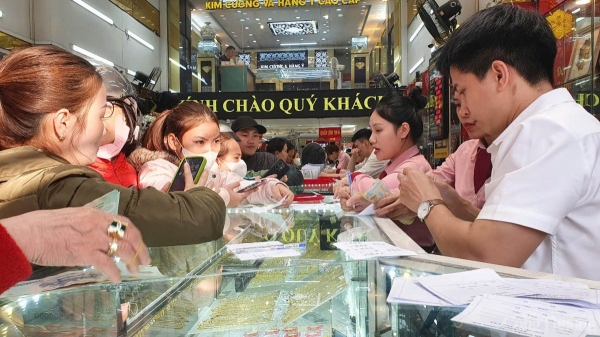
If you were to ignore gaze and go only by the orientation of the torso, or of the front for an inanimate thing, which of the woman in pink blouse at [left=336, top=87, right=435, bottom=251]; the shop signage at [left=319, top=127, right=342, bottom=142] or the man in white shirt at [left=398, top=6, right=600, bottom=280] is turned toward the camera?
the shop signage

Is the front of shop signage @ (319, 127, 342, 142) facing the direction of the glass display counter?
yes

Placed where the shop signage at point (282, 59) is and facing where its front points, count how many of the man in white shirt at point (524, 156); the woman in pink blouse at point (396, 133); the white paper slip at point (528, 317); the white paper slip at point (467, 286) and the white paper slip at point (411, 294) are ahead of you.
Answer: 5

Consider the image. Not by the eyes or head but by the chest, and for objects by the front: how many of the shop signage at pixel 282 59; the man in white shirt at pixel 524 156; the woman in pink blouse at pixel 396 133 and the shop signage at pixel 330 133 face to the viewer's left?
2

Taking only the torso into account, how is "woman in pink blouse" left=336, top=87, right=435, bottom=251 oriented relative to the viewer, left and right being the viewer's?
facing to the left of the viewer

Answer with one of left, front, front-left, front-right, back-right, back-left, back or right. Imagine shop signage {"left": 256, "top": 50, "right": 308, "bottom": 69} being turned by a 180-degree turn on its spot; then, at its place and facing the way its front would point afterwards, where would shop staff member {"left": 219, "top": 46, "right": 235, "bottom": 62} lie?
back-left

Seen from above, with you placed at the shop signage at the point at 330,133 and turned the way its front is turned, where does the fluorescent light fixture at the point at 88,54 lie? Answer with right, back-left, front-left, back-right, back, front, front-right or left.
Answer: front-right

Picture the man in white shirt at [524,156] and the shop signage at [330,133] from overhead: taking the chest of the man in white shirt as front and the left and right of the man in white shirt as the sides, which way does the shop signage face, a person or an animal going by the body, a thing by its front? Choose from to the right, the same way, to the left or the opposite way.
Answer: to the left

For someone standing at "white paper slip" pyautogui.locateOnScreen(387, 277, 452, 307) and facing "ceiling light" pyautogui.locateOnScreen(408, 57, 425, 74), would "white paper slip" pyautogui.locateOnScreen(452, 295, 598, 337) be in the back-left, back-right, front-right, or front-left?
back-right

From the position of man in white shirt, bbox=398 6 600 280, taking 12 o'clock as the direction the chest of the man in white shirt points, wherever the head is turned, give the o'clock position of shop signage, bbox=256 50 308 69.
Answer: The shop signage is roughly at 2 o'clock from the man in white shirt.

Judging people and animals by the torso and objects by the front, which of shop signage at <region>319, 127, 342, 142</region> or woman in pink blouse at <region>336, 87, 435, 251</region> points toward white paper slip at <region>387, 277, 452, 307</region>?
the shop signage

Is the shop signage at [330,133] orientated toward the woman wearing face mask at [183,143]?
yes

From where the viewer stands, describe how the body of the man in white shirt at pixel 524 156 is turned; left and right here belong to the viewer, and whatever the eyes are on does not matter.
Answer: facing to the left of the viewer

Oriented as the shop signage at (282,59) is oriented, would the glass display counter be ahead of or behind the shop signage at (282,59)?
ahead

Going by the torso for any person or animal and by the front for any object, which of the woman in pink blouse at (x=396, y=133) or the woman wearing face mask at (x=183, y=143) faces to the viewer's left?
the woman in pink blouse
